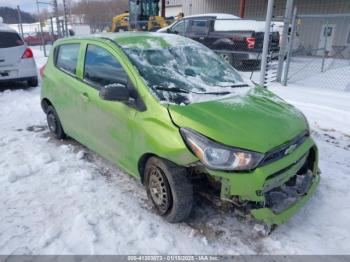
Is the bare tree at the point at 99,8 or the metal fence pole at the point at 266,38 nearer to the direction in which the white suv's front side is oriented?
the bare tree

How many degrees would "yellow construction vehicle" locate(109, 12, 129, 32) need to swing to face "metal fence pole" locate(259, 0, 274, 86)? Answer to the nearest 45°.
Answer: approximately 90° to its left

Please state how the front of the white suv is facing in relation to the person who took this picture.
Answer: facing away from the viewer

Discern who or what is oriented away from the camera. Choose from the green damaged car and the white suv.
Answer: the white suv

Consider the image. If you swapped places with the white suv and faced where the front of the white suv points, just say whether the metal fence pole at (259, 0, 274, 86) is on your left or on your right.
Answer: on your right

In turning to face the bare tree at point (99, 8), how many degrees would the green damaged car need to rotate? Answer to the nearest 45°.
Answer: approximately 135° to its left

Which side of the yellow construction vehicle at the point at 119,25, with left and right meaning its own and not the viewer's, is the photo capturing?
left

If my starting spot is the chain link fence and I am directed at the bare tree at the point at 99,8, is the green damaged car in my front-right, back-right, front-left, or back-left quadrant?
back-left

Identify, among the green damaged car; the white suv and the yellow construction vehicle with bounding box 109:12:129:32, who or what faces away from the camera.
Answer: the white suv

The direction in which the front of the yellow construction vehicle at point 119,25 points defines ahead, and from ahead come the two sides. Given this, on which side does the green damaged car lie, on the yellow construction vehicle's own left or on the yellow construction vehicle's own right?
on the yellow construction vehicle's own left

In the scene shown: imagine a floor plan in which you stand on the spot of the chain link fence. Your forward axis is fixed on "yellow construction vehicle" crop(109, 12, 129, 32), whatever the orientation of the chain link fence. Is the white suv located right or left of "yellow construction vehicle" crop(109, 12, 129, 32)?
left

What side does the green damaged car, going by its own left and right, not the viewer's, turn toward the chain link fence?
left

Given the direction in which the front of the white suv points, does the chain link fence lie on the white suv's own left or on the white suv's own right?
on the white suv's own right

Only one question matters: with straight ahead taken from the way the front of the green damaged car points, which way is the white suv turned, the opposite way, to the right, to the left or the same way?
the opposite way

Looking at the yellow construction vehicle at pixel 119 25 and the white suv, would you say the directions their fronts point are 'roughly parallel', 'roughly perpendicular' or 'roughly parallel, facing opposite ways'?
roughly perpendicular
